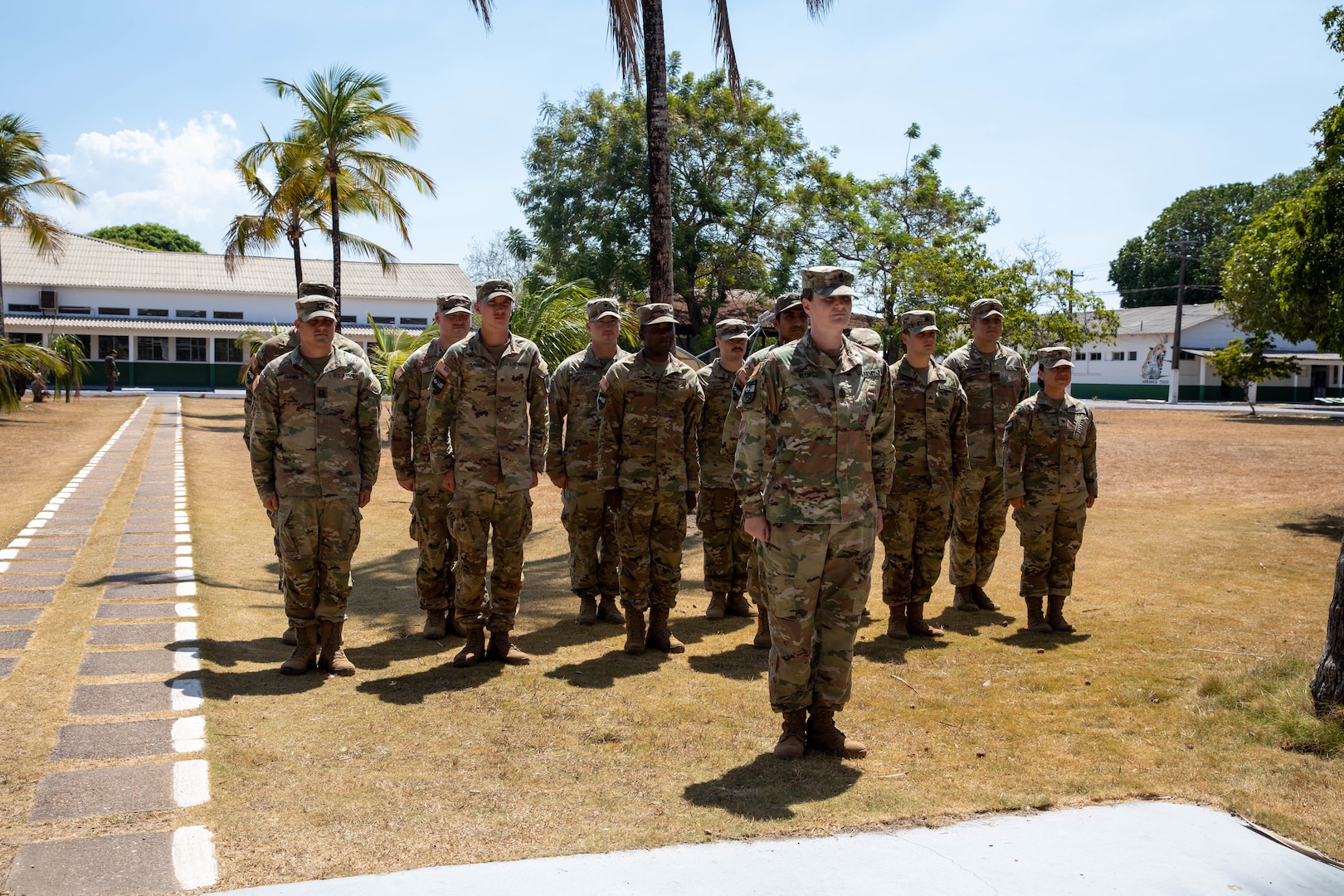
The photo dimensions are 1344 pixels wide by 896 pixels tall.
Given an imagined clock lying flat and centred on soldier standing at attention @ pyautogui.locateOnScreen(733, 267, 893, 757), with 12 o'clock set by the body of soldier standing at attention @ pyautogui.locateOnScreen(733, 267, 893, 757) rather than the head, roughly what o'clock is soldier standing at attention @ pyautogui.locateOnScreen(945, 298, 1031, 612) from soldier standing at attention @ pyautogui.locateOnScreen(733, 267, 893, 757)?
soldier standing at attention @ pyautogui.locateOnScreen(945, 298, 1031, 612) is roughly at 8 o'clock from soldier standing at attention @ pyautogui.locateOnScreen(733, 267, 893, 757).

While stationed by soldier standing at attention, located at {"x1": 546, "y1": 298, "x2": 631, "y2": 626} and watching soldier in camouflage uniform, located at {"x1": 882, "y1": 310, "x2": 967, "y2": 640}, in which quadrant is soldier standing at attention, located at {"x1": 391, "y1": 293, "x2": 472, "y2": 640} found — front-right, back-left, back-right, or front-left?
back-right

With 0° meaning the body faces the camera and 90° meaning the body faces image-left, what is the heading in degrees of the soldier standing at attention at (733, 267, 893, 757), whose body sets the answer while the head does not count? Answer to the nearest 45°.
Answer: approximately 315°

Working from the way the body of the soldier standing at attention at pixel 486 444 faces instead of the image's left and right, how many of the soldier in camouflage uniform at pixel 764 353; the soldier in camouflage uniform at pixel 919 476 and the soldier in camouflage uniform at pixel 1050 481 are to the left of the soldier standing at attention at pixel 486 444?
3

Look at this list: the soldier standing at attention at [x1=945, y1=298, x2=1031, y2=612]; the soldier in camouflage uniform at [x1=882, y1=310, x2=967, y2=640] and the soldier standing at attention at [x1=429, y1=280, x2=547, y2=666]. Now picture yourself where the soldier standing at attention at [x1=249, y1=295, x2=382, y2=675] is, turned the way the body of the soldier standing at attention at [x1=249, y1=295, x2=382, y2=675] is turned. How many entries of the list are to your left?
3

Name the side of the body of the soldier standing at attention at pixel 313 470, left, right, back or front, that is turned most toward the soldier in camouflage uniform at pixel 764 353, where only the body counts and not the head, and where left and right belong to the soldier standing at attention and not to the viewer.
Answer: left

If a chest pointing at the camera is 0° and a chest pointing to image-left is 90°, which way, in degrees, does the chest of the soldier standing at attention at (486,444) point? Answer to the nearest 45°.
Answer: approximately 0°

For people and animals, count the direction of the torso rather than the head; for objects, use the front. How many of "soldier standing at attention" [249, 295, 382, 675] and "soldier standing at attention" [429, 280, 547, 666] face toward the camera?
2

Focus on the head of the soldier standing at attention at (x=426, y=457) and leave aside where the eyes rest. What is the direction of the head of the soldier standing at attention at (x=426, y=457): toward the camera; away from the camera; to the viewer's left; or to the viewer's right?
toward the camera

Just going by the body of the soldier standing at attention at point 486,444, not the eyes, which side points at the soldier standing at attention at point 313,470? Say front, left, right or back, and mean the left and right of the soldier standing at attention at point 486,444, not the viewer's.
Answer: right

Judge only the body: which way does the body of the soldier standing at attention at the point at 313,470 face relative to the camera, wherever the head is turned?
toward the camera

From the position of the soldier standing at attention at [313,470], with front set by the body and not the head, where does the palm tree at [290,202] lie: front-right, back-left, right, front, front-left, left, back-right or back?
back
